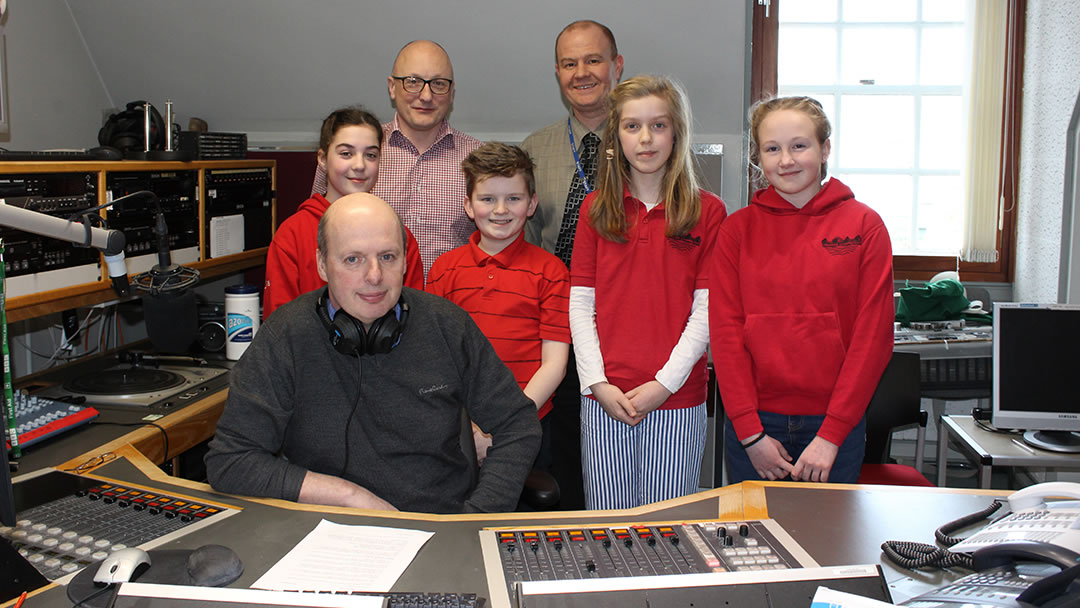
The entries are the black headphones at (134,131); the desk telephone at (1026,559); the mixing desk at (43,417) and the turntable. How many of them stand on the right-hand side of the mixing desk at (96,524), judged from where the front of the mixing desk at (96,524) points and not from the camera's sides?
1

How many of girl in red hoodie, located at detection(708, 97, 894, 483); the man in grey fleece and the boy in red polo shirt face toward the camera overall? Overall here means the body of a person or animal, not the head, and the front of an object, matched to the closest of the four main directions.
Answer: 3

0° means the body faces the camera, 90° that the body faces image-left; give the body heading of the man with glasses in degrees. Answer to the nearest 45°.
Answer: approximately 0°

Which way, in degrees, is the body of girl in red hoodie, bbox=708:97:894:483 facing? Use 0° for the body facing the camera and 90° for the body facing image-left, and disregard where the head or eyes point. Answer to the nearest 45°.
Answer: approximately 0°

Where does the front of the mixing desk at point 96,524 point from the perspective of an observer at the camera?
facing away from the viewer and to the right of the viewer

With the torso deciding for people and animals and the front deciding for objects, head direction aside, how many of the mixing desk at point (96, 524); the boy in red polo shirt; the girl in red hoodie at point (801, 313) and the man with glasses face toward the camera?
3

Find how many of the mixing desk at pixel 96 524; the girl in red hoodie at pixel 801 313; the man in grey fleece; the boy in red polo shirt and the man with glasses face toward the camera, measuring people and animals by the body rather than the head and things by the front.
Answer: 4
